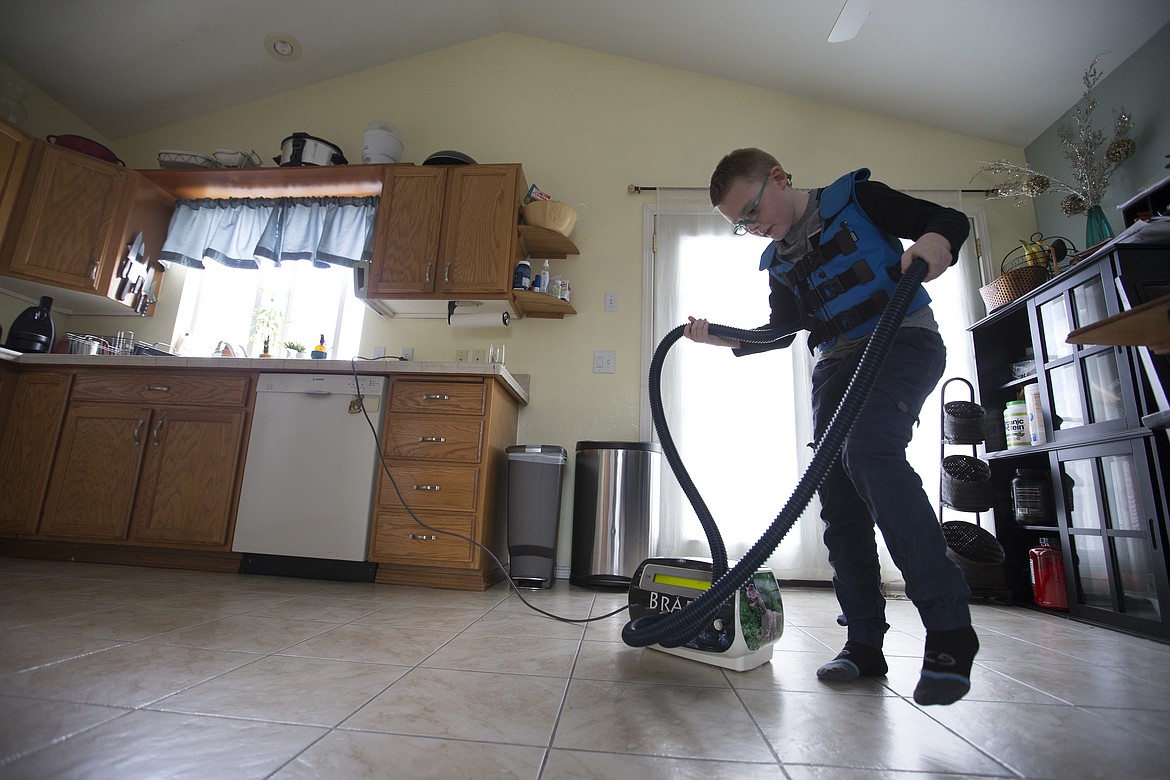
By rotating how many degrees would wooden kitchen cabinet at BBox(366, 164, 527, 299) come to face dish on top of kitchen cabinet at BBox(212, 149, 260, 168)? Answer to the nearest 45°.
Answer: approximately 135° to its right

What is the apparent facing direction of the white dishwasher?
toward the camera

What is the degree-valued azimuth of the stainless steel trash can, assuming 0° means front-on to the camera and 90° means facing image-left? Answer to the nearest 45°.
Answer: approximately 0°

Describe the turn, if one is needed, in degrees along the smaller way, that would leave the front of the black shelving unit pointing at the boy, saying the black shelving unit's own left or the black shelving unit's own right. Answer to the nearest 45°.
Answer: approximately 45° to the black shelving unit's own left

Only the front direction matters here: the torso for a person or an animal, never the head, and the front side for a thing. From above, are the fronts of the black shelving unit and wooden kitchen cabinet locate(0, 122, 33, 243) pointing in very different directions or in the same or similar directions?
very different directions

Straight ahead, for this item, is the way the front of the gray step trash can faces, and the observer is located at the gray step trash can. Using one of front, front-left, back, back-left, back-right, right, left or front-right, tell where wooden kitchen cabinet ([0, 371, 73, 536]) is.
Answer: right

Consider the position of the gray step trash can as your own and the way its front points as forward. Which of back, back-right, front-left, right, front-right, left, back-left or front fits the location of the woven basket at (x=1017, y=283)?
left

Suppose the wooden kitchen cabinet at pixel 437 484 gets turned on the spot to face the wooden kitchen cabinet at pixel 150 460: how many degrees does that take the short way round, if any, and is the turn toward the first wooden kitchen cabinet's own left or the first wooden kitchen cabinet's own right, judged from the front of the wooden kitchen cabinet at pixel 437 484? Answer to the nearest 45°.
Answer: approximately 90° to the first wooden kitchen cabinet's own right

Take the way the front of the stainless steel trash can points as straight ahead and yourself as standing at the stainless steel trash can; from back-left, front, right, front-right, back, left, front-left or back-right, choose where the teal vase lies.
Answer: left

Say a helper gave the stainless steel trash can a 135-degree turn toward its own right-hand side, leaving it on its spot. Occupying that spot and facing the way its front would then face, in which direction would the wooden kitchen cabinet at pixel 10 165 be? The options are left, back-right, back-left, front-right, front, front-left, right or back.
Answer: front-left

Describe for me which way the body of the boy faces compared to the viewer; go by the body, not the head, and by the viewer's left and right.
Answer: facing the viewer and to the left of the viewer

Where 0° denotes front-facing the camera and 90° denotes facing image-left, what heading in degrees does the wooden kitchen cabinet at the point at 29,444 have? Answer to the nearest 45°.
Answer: approximately 0°

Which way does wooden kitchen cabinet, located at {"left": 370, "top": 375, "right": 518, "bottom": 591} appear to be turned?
toward the camera

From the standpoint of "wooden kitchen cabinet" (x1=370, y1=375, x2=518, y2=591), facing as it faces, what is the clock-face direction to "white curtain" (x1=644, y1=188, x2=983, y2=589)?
The white curtain is roughly at 9 o'clock from the wooden kitchen cabinet.
